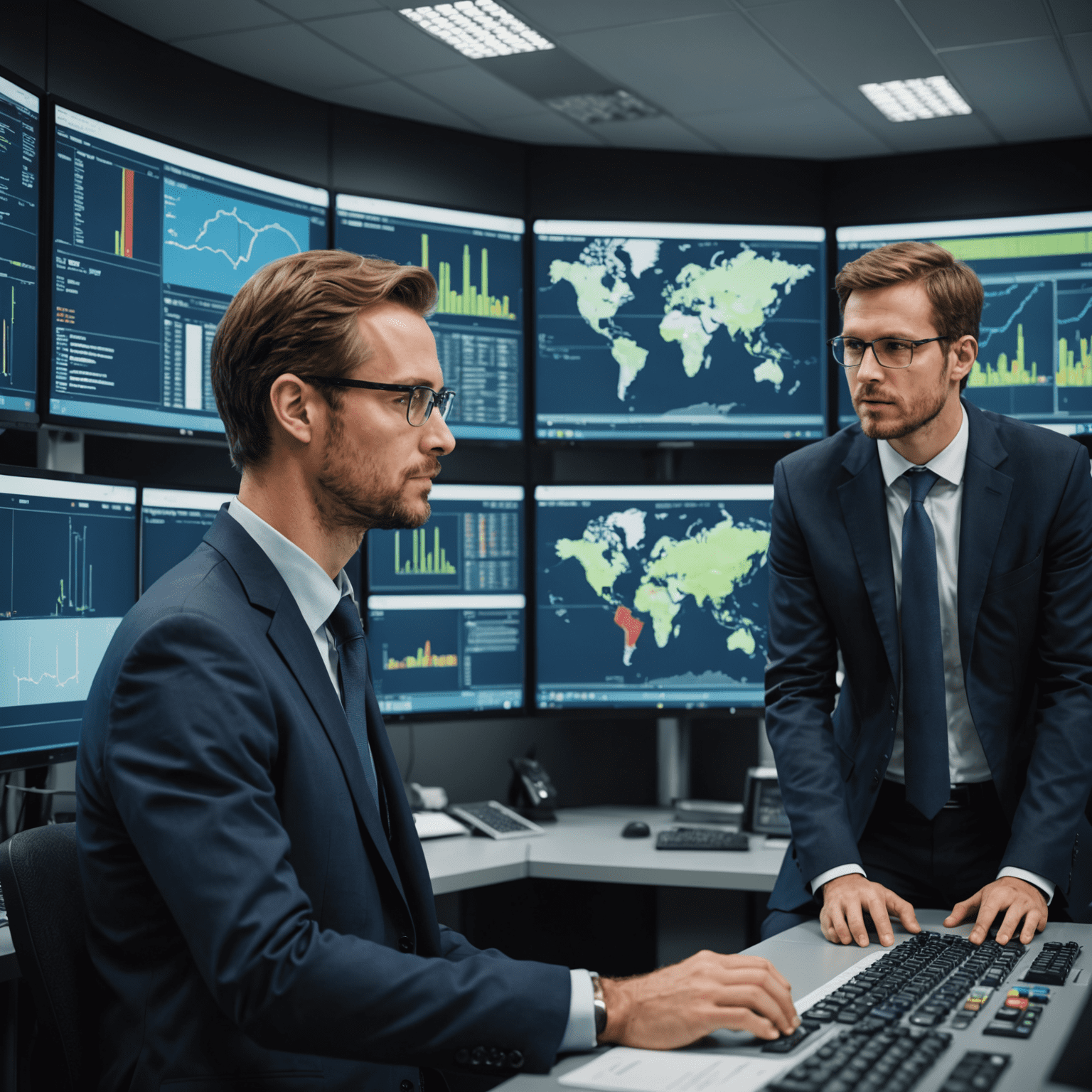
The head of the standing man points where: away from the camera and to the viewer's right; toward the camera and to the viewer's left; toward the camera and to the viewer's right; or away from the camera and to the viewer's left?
toward the camera and to the viewer's left

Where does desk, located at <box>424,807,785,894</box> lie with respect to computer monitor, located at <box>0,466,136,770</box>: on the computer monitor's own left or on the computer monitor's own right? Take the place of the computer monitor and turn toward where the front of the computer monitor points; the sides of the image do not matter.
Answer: on the computer monitor's own left

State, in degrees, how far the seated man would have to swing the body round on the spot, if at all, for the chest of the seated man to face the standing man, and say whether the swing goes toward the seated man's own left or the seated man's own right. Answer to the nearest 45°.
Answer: approximately 45° to the seated man's own left

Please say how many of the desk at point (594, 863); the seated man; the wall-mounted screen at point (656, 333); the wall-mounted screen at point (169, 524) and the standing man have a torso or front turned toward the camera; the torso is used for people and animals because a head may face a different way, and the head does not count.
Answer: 4

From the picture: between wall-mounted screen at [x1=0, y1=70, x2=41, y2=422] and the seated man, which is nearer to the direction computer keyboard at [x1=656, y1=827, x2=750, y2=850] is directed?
the seated man

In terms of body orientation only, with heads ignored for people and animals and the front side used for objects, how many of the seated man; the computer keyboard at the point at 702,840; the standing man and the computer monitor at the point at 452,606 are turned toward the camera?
3

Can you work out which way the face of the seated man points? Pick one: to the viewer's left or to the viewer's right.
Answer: to the viewer's right

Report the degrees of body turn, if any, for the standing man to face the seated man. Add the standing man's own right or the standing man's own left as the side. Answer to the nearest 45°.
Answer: approximately 45° to the standing man's own right

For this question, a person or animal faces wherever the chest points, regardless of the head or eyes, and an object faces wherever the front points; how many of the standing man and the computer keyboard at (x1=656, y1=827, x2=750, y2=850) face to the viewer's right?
0

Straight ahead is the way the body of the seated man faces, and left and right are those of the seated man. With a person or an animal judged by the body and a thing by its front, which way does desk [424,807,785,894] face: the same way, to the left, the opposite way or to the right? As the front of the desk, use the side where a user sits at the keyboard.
to the right

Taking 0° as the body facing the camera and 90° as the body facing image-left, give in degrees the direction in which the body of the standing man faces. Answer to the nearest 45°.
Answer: approximately 0°

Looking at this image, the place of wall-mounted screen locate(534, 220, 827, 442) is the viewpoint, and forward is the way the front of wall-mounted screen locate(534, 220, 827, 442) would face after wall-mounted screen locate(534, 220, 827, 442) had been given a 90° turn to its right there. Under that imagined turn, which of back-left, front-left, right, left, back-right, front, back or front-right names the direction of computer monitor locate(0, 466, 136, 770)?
front-left
